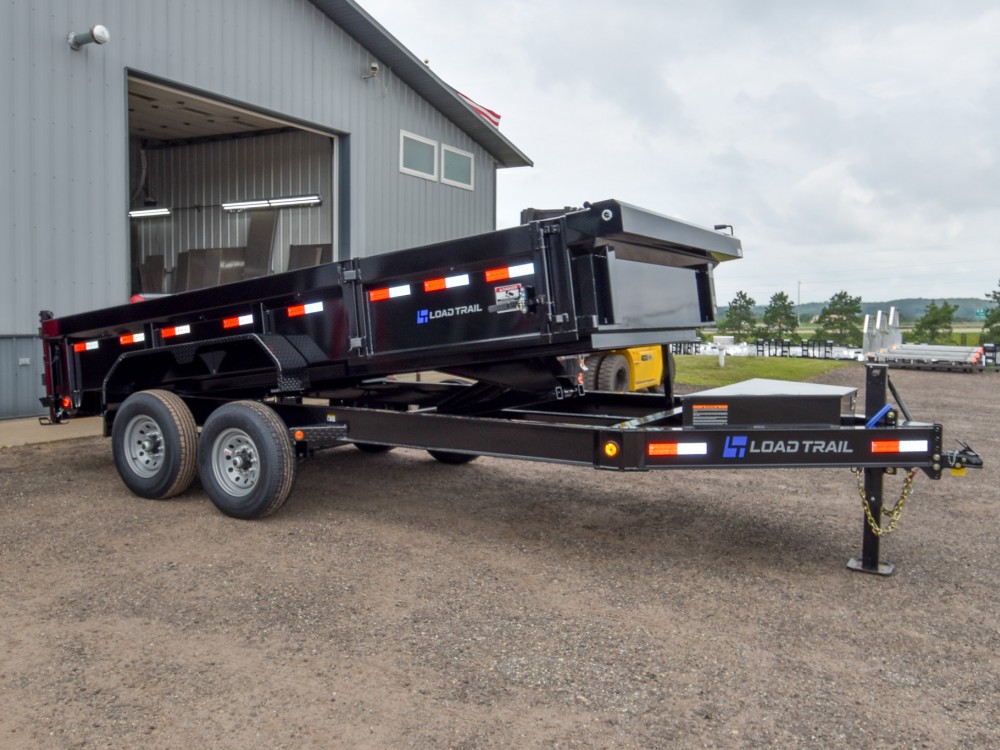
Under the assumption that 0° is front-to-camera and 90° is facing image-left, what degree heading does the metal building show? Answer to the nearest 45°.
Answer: approximately 315°

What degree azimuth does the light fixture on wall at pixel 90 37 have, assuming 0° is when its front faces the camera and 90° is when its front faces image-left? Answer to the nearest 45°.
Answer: approximately 315°

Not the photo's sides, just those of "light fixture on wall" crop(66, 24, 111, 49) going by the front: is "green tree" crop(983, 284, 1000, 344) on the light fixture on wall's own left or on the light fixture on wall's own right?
on the light fixture on wall's own left

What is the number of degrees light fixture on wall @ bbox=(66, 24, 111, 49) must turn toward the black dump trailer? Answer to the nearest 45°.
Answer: approximately 45° to its right

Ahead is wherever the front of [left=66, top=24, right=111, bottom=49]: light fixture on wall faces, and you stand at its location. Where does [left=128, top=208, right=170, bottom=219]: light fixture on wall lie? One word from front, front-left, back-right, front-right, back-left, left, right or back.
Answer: back-left

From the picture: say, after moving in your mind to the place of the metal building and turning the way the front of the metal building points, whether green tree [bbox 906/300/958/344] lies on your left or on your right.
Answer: on your left

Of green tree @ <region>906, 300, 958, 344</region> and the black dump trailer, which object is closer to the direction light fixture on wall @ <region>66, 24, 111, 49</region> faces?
the black dump trailer

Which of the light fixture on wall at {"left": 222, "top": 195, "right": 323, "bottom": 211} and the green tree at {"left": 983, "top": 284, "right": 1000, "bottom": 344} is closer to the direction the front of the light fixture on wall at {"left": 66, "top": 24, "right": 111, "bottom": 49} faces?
the green tree

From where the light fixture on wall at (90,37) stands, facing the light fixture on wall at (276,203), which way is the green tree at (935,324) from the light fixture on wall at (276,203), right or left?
right

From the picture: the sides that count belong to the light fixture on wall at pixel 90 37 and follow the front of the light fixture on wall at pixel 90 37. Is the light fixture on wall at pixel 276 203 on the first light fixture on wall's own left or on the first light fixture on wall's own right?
on the first light fixture on wall's own left

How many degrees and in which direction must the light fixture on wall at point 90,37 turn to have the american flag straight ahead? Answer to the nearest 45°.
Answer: approximately 90° to its left

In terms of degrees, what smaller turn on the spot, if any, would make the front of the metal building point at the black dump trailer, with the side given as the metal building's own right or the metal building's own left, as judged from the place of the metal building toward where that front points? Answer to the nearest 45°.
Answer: approximately 45° to the metal building's own right
